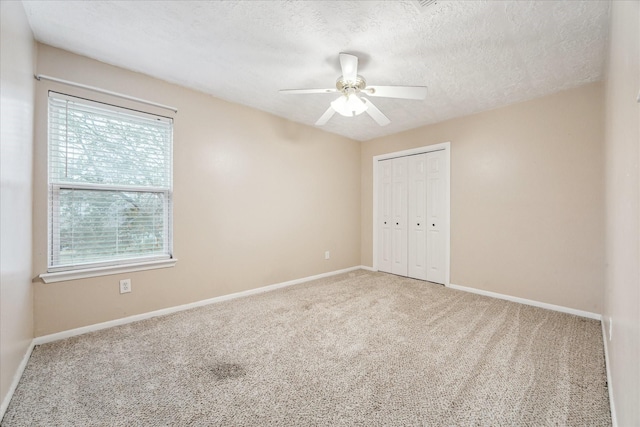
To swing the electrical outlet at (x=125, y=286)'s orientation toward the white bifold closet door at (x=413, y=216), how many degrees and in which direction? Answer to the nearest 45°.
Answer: approximately 90° to its left

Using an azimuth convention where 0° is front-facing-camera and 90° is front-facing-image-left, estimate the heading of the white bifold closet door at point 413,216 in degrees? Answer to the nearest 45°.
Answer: approximately 45°

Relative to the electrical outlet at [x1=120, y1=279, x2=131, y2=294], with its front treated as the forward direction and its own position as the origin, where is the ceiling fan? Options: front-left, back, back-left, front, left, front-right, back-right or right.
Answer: front-left

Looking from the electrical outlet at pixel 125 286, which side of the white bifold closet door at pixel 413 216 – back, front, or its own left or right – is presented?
front

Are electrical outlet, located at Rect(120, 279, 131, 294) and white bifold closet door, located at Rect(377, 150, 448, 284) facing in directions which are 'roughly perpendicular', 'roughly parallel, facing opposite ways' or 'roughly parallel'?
roughly perpendicular

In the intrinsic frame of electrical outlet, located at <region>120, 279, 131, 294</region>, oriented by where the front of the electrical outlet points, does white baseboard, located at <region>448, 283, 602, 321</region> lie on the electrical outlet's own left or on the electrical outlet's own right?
on the electrical outlet's own left

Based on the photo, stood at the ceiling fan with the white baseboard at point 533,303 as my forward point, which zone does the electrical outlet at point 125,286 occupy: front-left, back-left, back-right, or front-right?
back-left

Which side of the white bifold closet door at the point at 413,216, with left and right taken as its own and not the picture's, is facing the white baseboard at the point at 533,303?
left

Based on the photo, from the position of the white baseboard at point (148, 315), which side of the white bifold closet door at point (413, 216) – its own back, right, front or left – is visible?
front
